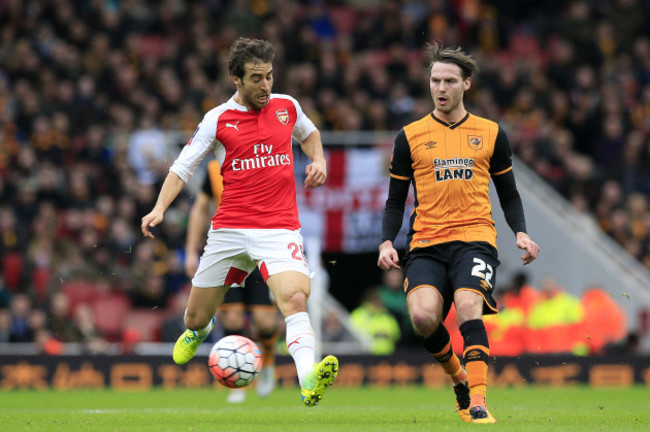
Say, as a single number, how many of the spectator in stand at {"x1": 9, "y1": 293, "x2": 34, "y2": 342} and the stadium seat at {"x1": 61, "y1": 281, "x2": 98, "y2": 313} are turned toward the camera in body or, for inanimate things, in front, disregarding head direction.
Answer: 2

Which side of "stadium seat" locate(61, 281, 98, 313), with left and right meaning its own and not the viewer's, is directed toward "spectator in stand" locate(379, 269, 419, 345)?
left

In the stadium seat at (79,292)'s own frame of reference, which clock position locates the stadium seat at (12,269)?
the stadium seat at (12,269) is roughly at 4 o'clock from the stadium seat at (79,292).

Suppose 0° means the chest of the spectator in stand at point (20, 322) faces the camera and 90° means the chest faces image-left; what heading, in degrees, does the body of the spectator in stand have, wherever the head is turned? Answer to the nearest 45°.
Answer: approximately 0°

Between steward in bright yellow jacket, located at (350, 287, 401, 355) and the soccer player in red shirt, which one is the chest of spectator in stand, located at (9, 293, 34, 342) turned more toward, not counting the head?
the soccer player in red shirt

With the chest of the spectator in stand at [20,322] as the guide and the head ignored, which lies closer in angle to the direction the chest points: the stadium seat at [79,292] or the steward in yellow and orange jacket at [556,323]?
the steward in yellow and orange jacket

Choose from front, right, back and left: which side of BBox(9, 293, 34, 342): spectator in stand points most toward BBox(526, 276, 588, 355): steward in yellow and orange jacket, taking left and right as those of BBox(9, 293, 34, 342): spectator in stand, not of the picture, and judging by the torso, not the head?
left

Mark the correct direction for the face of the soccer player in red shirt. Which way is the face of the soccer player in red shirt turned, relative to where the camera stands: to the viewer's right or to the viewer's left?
to the viewer's right
